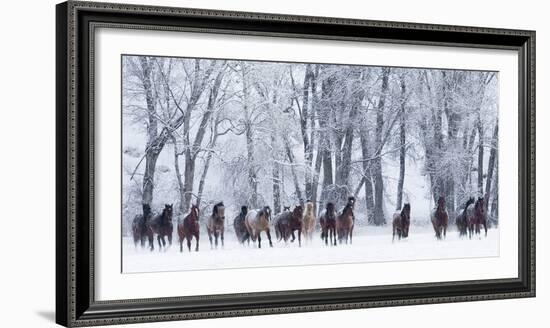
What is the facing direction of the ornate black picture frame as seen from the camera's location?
facing the viewer and to the right of the viewer
